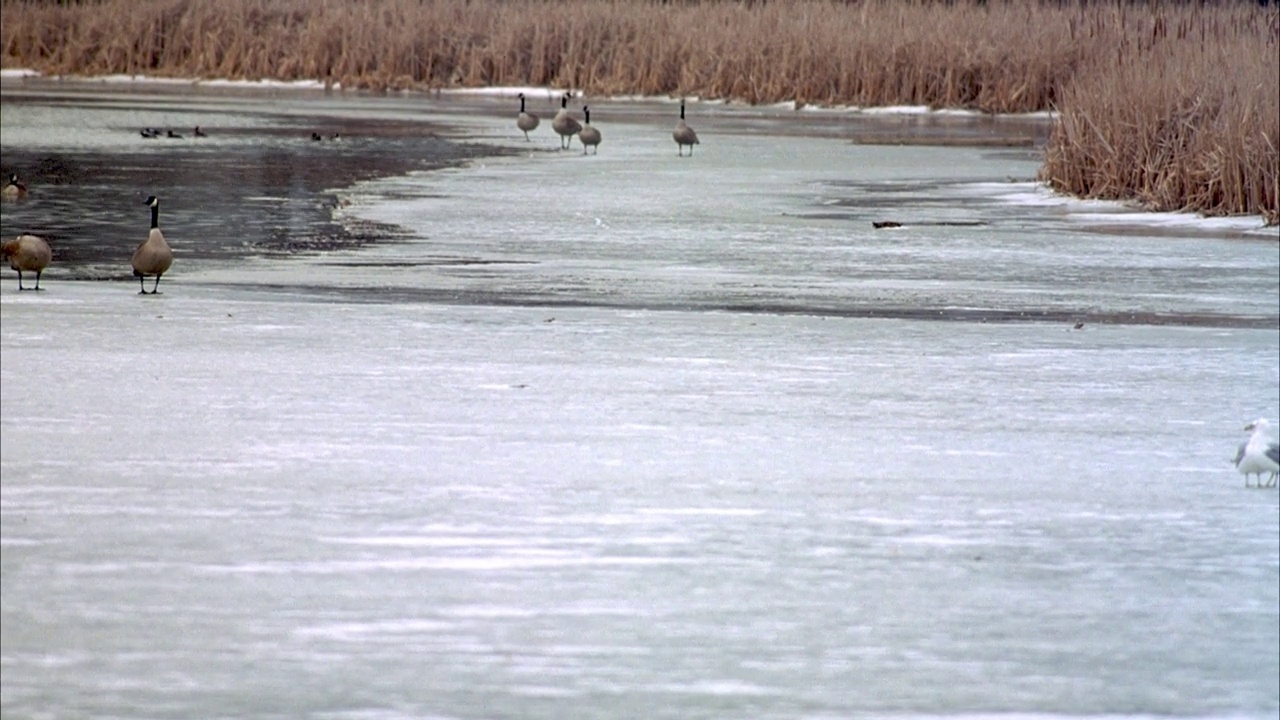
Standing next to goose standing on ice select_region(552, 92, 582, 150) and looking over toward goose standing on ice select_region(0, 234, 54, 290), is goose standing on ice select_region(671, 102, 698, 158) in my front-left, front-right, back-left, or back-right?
front-left

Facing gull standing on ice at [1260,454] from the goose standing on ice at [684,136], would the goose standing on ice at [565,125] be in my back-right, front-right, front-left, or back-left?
back-right

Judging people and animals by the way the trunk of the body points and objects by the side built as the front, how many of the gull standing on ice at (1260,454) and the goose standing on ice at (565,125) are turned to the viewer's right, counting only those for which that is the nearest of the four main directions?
0

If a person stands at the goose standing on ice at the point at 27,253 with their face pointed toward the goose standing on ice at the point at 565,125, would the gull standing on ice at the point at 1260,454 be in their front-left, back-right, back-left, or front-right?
back-right
